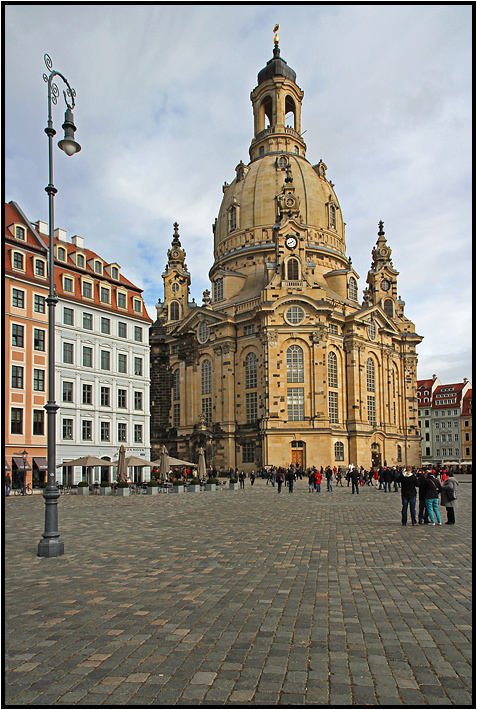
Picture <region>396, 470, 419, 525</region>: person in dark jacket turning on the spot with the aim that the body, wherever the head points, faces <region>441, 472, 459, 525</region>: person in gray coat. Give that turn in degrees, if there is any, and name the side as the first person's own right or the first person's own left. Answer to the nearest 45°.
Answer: approximately 45° to the first person's own right

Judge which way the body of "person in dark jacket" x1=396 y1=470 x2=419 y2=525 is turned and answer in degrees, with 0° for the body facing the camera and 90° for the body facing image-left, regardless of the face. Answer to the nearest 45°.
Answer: approximately 180°
